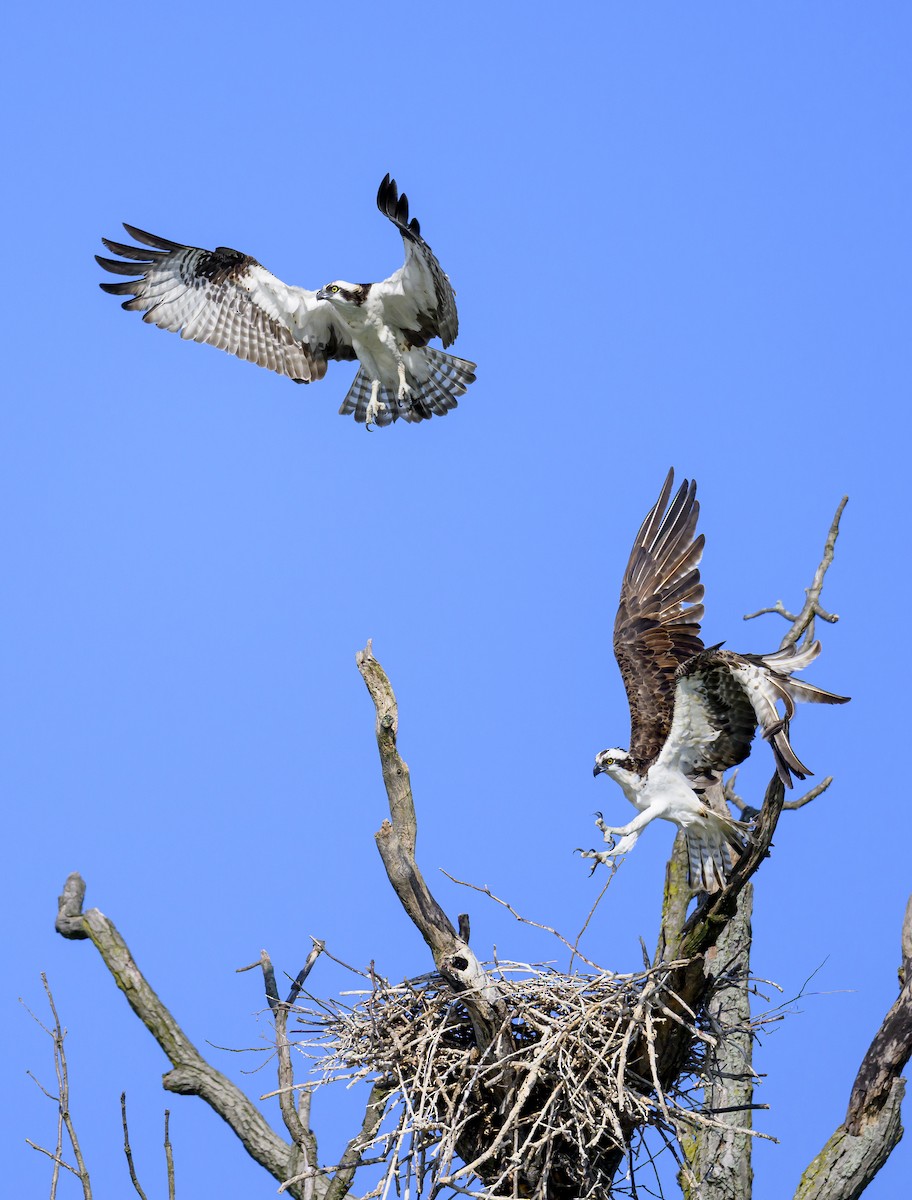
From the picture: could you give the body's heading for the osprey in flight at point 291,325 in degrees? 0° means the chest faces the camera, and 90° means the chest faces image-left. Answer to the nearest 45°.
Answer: approximately 45°

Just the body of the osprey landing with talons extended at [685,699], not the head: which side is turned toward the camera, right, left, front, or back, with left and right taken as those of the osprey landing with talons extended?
left
